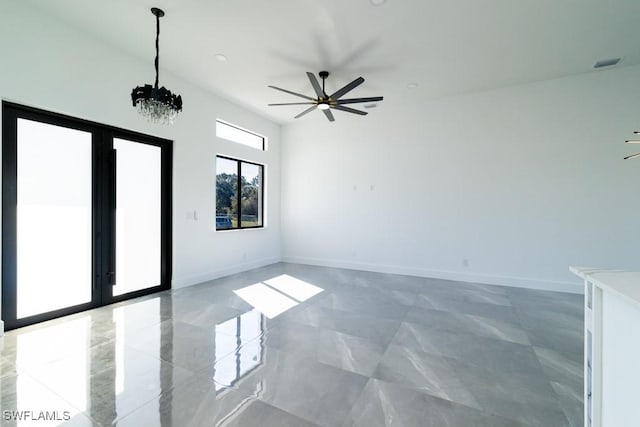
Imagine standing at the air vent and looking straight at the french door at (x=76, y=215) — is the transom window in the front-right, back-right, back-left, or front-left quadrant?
front-right
